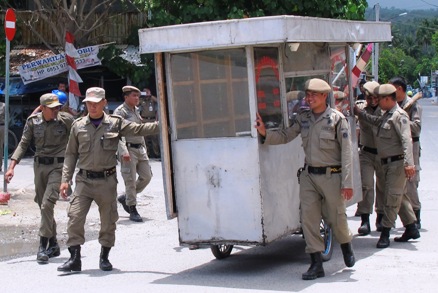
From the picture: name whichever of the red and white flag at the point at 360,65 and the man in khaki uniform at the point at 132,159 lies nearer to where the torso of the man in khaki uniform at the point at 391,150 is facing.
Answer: the man in khaki uniform

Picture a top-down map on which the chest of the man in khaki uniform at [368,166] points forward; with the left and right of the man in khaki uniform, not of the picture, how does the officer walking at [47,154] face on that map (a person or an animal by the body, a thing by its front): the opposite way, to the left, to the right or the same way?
to the left

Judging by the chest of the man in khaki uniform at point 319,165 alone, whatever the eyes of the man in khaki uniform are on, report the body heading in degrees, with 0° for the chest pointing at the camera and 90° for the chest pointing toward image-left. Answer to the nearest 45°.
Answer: approximately 45°

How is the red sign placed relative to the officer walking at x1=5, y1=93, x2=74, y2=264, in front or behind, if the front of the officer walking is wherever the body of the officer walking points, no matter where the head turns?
behind

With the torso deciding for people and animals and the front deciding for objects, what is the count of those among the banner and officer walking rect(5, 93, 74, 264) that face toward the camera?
2

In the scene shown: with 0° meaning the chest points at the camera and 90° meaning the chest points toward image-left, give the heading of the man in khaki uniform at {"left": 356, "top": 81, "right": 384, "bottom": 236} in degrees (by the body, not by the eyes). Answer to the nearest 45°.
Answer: approximately 45°

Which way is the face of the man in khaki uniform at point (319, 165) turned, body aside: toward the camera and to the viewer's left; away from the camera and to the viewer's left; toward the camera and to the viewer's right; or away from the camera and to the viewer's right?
toward the camera and to the viewer's left

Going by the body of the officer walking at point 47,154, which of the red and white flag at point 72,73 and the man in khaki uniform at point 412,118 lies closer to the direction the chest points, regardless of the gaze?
the man in khaki uniform

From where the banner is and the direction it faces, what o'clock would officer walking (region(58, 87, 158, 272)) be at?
The officer walking is roughly at 12 o'clock from the banner.

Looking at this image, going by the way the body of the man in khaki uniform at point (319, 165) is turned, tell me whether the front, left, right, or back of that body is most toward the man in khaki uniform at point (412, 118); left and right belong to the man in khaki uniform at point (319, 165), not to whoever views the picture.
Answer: back

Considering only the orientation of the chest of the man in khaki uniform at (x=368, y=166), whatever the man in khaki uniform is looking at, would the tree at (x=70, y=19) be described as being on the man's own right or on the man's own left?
on the man's own right
